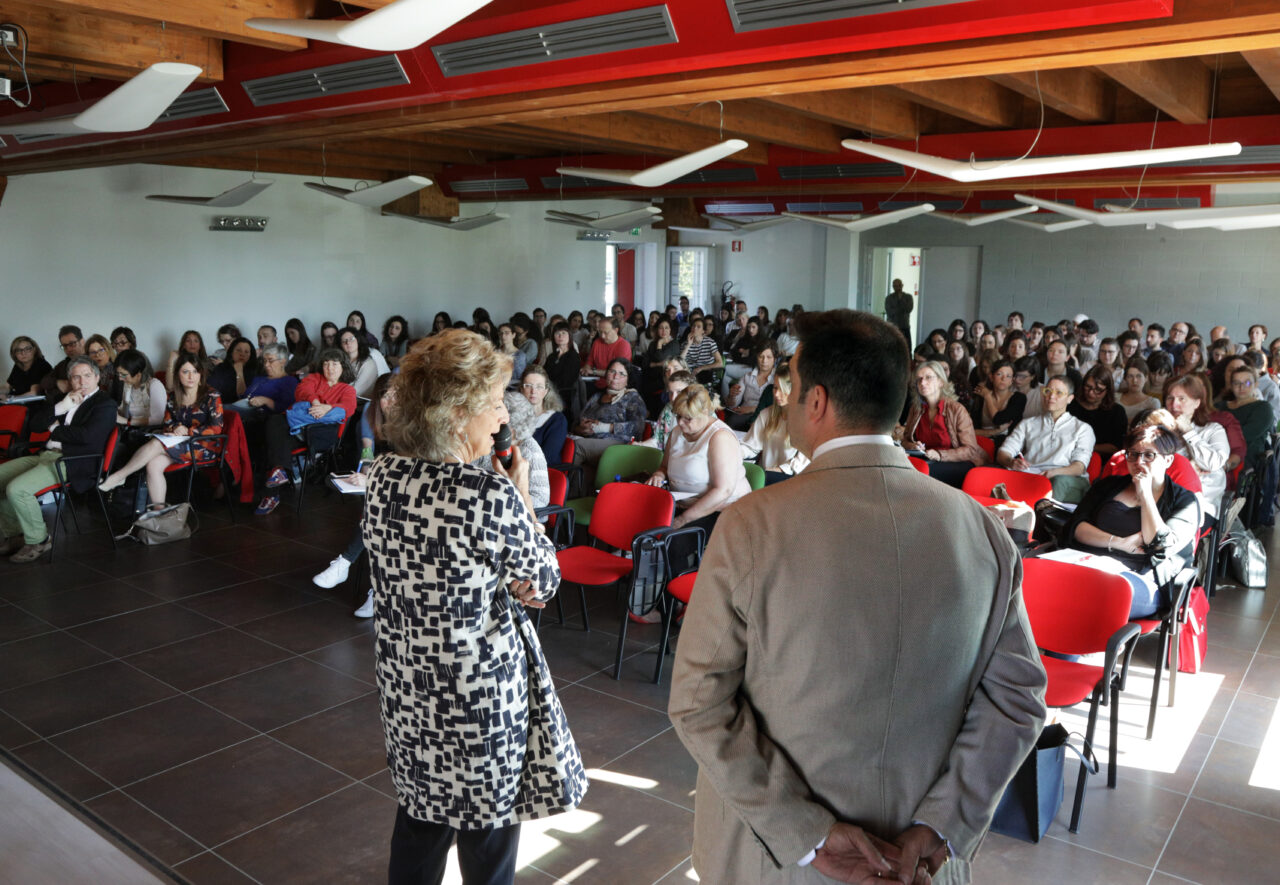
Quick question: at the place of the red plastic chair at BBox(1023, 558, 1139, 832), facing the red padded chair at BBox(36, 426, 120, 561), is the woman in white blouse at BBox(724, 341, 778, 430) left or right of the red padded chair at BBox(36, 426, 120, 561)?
right

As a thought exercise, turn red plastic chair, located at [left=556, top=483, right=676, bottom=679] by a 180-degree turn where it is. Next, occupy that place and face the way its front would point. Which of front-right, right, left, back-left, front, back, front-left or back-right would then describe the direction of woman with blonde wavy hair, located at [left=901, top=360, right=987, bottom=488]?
front

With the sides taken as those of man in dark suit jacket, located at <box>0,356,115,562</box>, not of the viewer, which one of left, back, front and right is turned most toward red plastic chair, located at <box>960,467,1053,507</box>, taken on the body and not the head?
left

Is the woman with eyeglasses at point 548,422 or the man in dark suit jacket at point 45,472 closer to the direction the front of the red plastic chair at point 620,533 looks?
the man in dark suit jacket

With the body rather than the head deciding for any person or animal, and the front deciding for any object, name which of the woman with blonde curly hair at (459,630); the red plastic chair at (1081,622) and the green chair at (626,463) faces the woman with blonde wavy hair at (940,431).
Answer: the woman with blonde curly hair at (459,630)

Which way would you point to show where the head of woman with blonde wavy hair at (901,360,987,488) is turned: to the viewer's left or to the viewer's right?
to the viewer's left

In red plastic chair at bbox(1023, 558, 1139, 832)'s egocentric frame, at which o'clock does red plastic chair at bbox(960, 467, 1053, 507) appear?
red plastic chair at bbox(960, 467, 1053, 507) is roughly at 4 o'clock from red plastic chair at bbox(1023, 558, 1139, 832).

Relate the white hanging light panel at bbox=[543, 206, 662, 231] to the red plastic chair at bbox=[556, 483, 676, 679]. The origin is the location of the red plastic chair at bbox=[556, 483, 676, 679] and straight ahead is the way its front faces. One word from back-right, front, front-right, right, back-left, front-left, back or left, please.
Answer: back-right

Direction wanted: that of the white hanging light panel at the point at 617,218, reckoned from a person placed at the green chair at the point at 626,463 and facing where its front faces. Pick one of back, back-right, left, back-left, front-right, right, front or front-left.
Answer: back-right

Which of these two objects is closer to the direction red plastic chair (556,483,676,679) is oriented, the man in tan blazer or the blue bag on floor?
the man in tan blazer

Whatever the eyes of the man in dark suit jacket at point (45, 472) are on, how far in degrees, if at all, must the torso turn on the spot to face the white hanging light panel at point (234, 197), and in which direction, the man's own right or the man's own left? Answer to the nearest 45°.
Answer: approximately 180°

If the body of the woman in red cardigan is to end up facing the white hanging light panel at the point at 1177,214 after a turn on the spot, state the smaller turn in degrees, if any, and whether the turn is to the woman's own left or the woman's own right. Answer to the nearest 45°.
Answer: approximately 135° to the woman's own left
